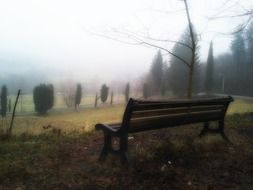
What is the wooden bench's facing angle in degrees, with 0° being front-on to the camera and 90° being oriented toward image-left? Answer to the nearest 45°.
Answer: approximately 135°

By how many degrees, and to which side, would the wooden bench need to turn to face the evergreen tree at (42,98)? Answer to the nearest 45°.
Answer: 0° — it already faces it
